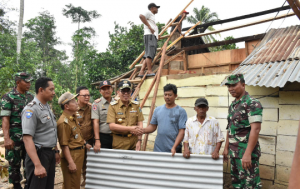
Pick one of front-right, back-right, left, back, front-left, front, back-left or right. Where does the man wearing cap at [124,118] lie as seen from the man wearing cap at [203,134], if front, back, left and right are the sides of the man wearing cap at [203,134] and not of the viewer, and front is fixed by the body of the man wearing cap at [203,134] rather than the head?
right

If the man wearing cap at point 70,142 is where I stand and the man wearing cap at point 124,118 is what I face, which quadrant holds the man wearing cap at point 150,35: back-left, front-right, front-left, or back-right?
front-left

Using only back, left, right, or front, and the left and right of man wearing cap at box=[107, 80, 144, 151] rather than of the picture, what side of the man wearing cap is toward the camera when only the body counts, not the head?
front

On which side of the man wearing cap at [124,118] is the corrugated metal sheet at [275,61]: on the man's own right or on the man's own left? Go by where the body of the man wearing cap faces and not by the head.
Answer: on the man's own left

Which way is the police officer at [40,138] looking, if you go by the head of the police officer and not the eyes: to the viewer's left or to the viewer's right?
to the viewer's right

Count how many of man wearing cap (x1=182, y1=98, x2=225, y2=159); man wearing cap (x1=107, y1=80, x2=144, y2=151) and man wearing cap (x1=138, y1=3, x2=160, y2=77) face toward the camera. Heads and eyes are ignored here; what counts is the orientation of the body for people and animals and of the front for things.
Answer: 2

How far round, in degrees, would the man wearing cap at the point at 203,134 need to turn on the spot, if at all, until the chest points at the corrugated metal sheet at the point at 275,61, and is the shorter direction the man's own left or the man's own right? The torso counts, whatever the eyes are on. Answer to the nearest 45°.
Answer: approximately 135° to the man's own left

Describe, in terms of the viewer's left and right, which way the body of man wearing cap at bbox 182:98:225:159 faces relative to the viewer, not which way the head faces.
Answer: facing the viewer
